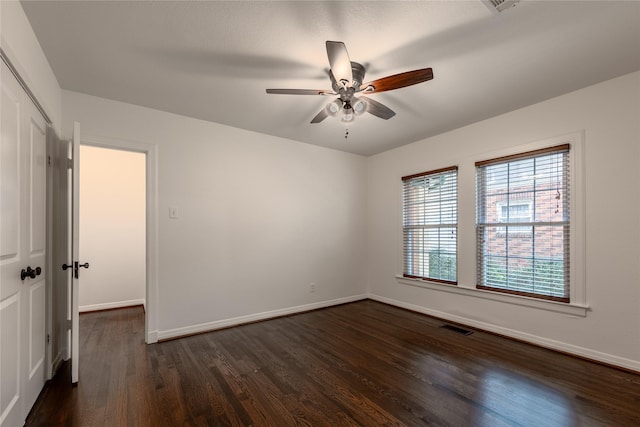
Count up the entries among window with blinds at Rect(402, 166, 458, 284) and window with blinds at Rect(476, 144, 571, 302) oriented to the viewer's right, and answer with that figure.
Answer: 0

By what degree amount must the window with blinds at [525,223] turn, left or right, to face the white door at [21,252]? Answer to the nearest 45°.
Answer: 0° — it already faces it

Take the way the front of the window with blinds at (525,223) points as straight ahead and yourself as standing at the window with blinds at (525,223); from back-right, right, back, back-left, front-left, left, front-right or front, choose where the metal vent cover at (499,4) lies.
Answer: front-left

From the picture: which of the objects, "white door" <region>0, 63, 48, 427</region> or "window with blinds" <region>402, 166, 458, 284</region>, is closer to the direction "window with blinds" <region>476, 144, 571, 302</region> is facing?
the white door

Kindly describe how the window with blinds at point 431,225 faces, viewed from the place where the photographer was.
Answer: facing the viewer and to the left of the viewer

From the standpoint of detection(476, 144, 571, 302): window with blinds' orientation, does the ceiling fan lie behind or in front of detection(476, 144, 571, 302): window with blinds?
in front

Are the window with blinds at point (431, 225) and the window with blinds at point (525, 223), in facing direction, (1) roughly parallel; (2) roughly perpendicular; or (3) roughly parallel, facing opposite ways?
roughly parallel

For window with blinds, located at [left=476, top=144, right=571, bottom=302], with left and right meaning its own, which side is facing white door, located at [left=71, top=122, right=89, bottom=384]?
front

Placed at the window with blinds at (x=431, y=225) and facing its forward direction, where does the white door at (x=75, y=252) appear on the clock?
The white door is roughly at 12 o'clock from the window with blinds.

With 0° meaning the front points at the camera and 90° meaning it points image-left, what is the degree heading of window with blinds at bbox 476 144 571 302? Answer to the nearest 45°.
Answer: approximately 45°
